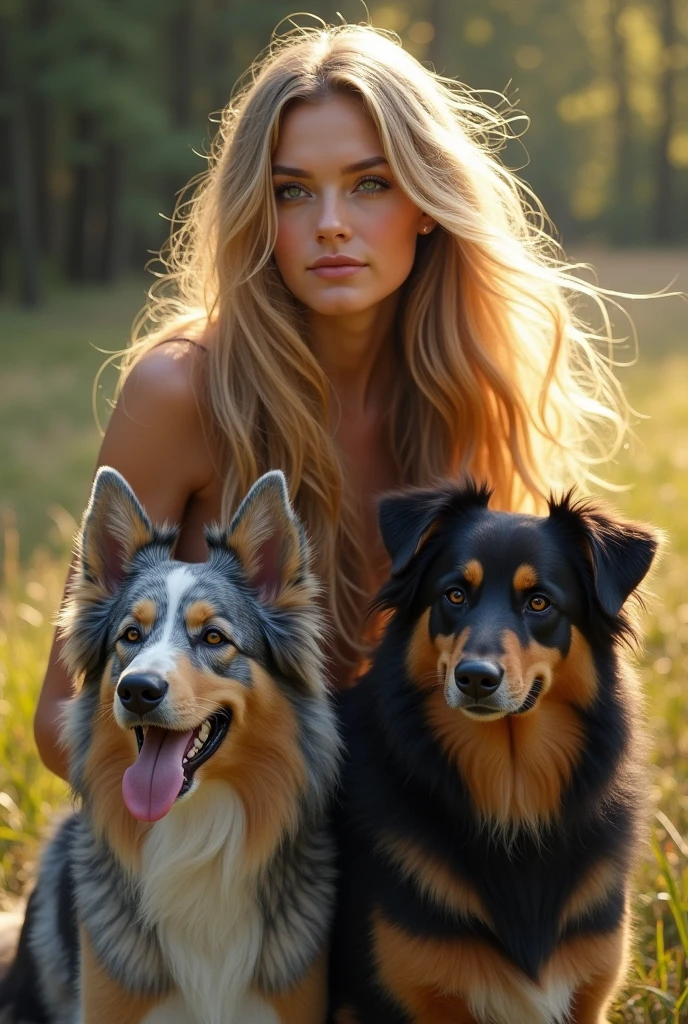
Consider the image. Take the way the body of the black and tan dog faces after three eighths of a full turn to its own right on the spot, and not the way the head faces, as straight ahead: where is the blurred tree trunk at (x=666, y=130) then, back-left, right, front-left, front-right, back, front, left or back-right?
front-right

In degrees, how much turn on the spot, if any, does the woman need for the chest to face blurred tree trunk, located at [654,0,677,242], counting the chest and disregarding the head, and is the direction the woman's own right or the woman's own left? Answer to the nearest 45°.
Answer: approximately 180°

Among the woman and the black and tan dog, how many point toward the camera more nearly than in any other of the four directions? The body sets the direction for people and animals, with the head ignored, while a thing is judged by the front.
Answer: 2

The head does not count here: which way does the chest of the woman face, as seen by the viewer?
toward the camera

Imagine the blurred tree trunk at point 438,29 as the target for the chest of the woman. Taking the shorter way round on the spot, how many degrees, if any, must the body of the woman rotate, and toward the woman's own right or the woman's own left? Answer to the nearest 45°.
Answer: approximately 180°

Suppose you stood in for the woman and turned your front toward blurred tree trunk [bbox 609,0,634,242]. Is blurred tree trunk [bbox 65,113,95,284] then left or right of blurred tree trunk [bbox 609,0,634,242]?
left

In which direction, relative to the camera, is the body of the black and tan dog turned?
toward the camera

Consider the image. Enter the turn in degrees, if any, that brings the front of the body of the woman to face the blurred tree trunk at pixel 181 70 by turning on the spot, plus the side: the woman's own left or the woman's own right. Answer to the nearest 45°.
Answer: approximately 180°

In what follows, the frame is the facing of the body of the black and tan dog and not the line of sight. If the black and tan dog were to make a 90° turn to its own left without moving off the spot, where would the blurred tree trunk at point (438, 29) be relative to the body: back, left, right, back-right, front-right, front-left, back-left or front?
left
